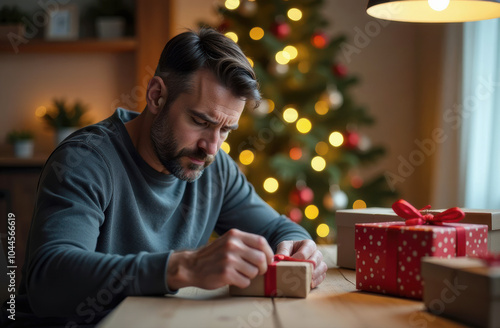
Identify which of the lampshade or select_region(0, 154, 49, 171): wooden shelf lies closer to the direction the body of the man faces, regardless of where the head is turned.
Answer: the lampshade

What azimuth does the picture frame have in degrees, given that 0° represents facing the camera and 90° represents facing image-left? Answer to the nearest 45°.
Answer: approximately 0°

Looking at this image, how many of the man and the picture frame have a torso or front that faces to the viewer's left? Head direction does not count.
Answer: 0

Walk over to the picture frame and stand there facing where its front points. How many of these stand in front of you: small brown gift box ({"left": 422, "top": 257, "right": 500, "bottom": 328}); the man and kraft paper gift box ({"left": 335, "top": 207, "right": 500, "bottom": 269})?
3

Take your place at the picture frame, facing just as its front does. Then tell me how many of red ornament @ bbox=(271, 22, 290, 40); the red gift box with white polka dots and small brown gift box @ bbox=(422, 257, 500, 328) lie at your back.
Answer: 0

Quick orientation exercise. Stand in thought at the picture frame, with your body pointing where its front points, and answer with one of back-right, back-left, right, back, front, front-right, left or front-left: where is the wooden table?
front

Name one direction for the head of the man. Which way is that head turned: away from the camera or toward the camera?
toward the camera

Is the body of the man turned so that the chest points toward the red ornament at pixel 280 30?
no

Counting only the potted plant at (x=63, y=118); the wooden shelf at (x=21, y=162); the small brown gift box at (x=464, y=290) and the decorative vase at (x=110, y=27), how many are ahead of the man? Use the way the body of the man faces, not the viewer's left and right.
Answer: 1

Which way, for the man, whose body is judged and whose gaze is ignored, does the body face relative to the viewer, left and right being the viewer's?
facing the viewer and to the right of the viewer

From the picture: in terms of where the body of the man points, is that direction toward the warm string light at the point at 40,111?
no

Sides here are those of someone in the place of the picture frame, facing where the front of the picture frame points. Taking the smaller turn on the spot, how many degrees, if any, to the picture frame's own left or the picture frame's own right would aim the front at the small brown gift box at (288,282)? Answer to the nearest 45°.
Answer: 0° — it already faces it

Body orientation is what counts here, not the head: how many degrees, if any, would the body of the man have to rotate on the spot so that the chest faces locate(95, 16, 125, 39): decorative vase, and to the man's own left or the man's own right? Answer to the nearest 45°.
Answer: approximately 135° to the man's own left

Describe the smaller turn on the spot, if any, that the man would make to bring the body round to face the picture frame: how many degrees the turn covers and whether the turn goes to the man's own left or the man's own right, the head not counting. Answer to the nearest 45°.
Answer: approximately 135° to the man's own left

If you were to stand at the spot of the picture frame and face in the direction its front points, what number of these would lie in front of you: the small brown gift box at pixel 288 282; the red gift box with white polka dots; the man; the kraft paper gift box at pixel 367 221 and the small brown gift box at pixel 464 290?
5

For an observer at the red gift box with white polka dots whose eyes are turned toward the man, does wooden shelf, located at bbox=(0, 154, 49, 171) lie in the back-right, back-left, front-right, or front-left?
front-right

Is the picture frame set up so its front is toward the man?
yes
